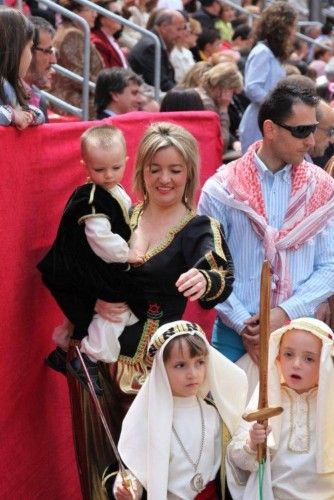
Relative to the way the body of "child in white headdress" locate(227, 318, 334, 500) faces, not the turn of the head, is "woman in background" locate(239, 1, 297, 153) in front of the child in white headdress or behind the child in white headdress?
behind

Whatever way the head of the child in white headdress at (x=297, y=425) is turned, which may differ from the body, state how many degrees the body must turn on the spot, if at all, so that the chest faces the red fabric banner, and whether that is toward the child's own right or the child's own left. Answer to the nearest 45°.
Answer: approximately 90° to the child's own right

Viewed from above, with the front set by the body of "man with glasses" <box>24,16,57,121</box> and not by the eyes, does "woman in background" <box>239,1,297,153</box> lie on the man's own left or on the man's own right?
on the man's own left

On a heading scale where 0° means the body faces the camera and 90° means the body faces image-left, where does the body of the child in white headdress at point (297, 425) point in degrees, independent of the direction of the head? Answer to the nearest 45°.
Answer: approximately 0°

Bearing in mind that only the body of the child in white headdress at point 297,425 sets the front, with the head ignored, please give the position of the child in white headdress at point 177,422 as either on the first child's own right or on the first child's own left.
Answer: on the first child's own right
